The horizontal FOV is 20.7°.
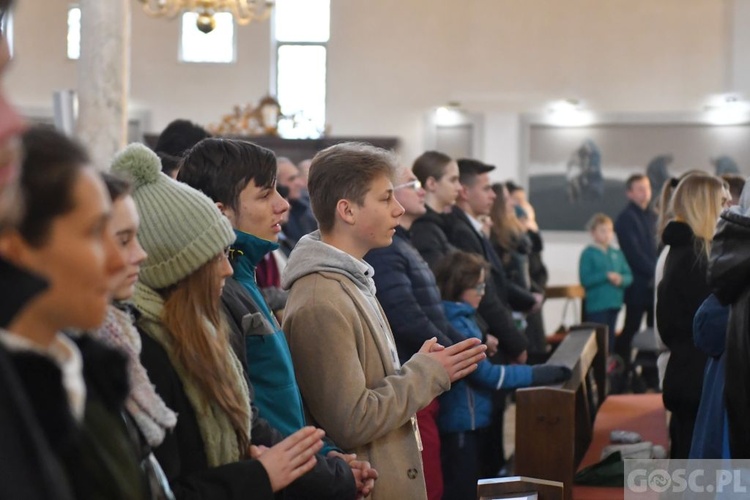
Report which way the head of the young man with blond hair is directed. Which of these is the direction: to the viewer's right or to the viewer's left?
to the viewer's right

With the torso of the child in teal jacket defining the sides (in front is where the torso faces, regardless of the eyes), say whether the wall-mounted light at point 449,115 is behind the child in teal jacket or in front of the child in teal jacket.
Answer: behind

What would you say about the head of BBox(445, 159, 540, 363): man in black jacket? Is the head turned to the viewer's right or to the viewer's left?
to the viewer's right

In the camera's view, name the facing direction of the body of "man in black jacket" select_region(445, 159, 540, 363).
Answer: to the viewer's right

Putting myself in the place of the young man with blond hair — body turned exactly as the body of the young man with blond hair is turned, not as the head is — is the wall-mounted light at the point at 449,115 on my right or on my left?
on my left

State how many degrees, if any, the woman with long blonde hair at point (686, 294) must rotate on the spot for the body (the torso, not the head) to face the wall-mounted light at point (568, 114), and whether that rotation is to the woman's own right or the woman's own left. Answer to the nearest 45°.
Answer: approximately 90° to the woman's own left

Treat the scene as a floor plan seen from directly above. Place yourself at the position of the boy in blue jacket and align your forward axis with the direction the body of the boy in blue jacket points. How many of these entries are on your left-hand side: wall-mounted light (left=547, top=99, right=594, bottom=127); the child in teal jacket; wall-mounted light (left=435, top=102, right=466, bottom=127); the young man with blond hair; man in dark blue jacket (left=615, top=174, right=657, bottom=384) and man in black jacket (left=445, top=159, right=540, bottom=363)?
5

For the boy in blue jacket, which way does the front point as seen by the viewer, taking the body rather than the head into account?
to the viewer's right

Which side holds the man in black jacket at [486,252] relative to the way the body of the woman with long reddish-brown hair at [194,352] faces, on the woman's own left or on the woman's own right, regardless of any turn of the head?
on the woman's own left

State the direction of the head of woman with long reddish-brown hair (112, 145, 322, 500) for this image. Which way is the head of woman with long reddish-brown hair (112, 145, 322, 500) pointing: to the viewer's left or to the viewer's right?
to the viewer's right

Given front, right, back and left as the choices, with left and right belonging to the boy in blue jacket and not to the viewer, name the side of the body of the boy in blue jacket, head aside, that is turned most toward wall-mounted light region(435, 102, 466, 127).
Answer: left

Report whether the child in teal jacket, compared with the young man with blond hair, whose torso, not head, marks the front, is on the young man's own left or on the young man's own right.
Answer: on the young man's own left

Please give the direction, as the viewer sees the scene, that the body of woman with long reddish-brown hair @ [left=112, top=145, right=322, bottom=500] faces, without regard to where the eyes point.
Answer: to the viewer's right

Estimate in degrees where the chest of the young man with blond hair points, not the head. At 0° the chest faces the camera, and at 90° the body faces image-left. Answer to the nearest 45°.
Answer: approximately 270°

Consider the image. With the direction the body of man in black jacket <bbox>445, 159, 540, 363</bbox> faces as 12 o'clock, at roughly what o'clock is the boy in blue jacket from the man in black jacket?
The boy in blue jacket is roughly at 3 o'clock from the man in black jacket.

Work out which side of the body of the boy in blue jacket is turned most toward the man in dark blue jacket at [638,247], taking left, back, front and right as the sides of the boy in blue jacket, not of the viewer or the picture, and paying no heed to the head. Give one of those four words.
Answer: left
